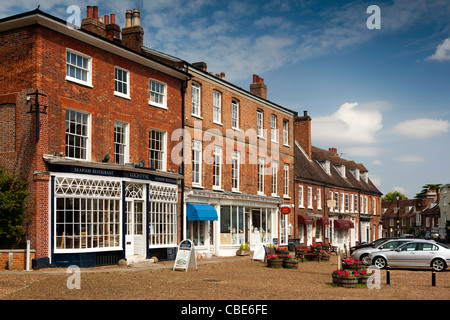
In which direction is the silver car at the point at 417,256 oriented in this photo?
to the viewer's left

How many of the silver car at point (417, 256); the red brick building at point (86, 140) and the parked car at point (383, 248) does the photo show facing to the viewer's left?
2

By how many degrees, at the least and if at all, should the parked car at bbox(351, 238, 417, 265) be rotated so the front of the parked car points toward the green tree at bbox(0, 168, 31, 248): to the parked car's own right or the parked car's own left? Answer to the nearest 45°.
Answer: approximately 45° to the parked car's own left

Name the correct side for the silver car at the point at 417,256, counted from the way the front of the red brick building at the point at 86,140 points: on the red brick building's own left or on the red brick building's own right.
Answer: on the red brick building's own left

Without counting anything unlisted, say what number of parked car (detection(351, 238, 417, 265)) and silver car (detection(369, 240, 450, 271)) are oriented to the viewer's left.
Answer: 2

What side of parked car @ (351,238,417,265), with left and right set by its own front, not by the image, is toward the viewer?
left
